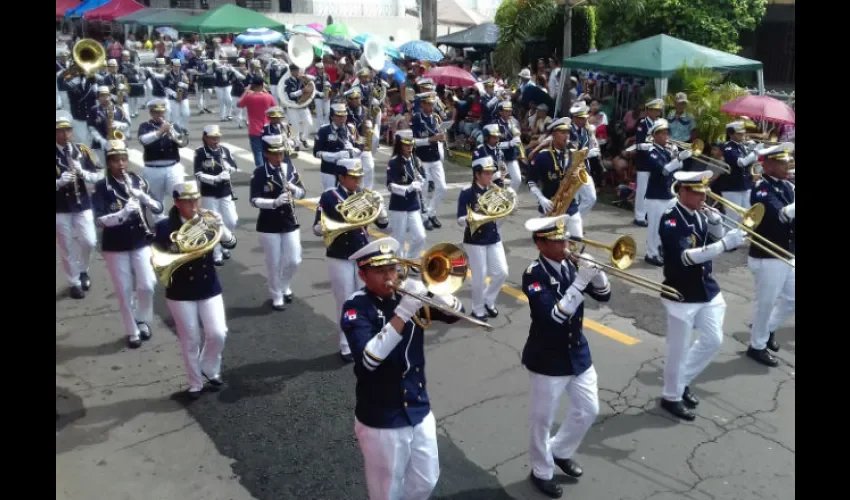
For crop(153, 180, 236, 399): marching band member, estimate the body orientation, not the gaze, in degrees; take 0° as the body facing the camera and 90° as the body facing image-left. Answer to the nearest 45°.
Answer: approximately 0°

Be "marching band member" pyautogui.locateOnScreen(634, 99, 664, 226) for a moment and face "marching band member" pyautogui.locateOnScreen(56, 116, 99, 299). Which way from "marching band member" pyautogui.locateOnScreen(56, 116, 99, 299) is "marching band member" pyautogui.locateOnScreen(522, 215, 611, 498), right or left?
left

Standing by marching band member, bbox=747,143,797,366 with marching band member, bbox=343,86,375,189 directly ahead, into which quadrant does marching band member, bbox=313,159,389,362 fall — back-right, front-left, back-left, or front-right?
front-left

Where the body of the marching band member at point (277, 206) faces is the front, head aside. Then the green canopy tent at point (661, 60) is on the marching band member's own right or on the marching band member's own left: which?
on the marching band member's own left

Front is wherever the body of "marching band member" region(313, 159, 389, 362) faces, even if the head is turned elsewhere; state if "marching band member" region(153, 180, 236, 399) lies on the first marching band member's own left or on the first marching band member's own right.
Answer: on the first marching band member's own right

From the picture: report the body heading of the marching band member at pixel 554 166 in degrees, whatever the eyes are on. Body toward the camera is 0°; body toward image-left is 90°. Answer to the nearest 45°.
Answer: approximately 315°

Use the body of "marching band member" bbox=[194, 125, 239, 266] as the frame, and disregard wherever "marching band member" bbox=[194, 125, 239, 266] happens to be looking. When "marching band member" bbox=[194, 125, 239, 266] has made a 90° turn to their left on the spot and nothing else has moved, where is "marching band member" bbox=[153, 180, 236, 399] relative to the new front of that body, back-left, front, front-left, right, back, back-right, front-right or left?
back-right
